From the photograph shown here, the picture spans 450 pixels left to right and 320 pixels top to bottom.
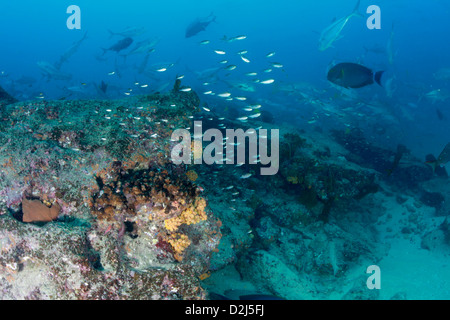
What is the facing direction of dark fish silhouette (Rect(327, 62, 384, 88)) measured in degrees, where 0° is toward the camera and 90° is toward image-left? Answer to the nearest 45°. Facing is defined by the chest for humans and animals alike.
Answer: approximately 90°

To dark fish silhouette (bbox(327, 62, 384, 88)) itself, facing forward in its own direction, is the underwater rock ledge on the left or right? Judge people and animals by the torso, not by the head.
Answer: on its left
